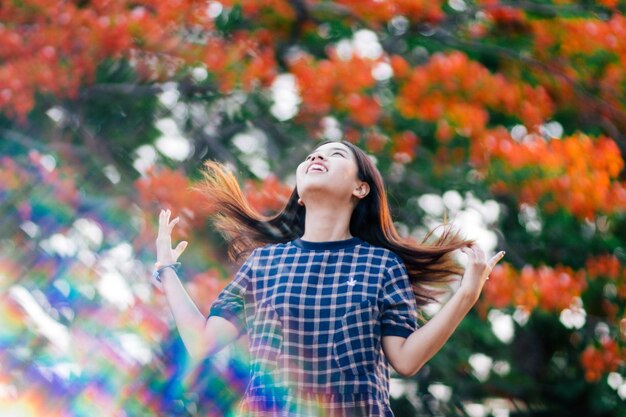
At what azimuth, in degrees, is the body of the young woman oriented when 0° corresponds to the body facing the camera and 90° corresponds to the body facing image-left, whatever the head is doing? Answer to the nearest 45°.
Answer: approximately 0°
